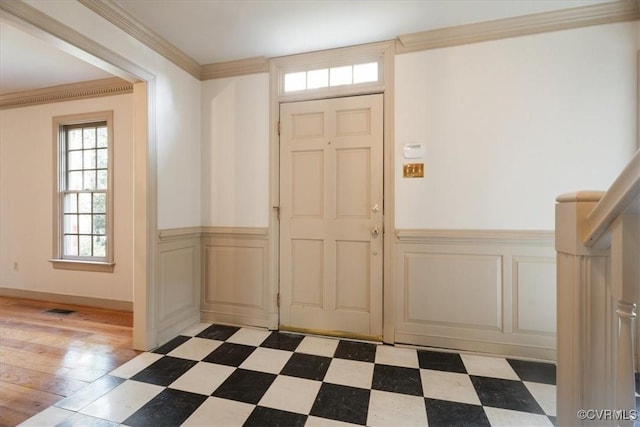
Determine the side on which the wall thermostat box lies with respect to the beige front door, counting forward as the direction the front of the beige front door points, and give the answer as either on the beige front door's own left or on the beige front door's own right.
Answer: on the beige front door's own left

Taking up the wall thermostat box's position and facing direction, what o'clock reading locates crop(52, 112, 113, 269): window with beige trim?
The window with beige trim is roughly at 3 o'clock from the wall thermostat box.

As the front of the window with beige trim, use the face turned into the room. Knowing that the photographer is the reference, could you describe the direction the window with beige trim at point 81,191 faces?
facing the viewer and to the left of the viewer

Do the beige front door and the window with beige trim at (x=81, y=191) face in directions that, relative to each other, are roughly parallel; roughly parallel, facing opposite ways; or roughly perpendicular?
roughly parallel

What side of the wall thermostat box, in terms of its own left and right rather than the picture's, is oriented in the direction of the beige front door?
right

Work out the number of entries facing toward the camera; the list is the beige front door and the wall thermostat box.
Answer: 2

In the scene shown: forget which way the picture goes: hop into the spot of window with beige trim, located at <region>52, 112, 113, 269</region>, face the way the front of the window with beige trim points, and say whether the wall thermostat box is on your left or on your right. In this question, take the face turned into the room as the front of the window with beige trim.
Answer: on your left

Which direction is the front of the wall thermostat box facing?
toward the camera
